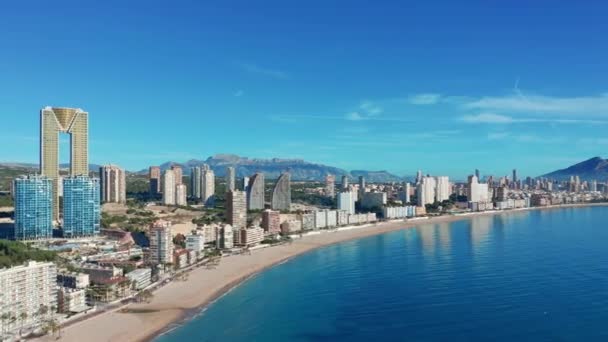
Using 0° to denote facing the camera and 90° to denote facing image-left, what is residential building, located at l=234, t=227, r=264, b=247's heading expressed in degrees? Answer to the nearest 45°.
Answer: approximately 315°

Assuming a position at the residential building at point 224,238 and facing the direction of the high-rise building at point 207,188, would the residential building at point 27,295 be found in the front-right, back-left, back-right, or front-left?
back-left

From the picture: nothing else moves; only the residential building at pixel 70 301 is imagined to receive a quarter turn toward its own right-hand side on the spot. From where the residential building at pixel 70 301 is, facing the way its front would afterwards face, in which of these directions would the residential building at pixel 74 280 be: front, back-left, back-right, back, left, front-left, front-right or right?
back-right

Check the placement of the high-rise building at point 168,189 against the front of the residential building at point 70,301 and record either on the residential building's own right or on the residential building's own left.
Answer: on the residential building's own left

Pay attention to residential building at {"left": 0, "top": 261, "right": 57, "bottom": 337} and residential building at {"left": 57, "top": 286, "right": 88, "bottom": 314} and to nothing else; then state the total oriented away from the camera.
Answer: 0

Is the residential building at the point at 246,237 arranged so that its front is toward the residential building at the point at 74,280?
no

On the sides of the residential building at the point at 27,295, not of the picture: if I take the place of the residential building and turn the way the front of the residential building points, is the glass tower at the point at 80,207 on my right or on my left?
on my left

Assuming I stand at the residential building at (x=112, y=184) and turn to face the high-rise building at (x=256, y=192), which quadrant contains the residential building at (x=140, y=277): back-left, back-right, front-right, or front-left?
front-right

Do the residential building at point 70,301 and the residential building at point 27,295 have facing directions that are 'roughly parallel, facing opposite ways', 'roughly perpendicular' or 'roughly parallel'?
roughly parallel

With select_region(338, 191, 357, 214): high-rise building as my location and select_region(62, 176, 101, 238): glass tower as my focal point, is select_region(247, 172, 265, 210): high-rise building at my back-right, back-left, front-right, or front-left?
front-right

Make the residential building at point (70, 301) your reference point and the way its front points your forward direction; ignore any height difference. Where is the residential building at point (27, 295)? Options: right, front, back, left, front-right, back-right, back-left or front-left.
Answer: right

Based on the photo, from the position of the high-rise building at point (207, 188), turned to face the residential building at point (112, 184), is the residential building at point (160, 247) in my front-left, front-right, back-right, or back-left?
front-left

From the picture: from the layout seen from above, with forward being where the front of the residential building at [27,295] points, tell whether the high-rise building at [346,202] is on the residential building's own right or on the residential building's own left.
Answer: on the residential building's own left

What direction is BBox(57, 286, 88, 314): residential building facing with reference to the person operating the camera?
facing the viewer and to the right of the viewer

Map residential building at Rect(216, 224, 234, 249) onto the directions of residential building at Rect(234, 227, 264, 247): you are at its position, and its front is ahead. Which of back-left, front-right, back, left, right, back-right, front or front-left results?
right
